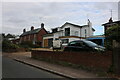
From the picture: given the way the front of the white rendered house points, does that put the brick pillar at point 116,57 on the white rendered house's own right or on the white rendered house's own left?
on the white rendered house's own left

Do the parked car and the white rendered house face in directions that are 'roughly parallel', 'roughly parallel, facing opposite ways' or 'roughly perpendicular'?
roughly perpendicular

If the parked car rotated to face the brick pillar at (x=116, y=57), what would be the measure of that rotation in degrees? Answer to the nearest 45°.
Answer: approximately 45° to its right

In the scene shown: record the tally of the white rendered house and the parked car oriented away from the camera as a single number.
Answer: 0

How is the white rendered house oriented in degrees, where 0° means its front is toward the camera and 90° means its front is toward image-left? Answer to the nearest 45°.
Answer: approximately 45°

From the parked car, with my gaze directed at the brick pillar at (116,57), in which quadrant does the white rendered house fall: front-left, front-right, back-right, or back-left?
back-left

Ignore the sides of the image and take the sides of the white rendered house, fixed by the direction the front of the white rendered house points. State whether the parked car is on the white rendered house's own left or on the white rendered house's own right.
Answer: on the white rendered house's own left

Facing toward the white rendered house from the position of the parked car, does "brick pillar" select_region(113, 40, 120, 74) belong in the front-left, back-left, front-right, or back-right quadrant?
back-right

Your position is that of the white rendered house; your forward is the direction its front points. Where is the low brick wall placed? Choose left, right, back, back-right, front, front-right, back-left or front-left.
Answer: front-left

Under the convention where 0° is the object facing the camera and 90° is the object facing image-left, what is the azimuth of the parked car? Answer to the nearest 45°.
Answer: approximately 315°
